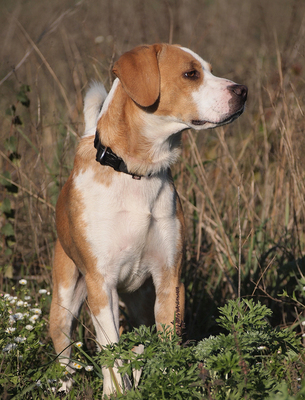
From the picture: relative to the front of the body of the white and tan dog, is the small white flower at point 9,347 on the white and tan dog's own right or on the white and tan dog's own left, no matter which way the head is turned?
on the white and tan dog's own right

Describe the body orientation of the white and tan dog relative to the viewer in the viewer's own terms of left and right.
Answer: facing the viewer and to the right of the viewer

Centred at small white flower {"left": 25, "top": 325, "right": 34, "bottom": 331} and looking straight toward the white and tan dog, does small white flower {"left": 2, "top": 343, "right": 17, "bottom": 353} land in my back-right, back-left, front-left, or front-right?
back-right

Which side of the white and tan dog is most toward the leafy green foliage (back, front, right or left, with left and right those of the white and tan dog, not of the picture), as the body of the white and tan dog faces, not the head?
front
